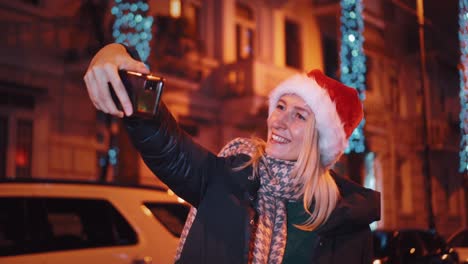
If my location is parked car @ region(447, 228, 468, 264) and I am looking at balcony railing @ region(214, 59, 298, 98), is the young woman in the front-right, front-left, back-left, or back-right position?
back-left

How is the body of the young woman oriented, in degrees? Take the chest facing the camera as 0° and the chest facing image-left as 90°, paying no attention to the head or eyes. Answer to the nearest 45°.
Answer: approximately 45°

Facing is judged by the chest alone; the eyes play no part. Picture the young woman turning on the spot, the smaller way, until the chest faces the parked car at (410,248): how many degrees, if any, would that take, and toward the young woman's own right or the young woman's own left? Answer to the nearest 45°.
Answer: approximately 180°

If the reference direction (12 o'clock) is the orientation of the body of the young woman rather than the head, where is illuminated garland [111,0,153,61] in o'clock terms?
The illuminated garland is roughly at 4 o'clock from the young woman.

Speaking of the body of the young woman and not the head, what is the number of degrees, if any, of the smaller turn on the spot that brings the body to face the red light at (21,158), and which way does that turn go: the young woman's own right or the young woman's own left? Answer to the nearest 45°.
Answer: approximately 90° to the young woman's own right

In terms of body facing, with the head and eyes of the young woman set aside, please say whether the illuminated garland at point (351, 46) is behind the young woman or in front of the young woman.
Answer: behind
